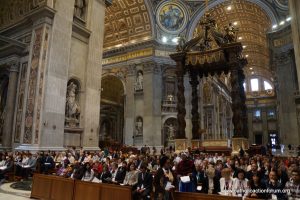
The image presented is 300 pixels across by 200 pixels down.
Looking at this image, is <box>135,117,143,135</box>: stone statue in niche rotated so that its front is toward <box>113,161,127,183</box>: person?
yes

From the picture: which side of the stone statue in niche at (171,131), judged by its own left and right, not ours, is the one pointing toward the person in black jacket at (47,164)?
front
